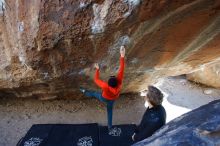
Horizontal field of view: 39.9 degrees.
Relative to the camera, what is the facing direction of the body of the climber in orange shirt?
away from the camera
